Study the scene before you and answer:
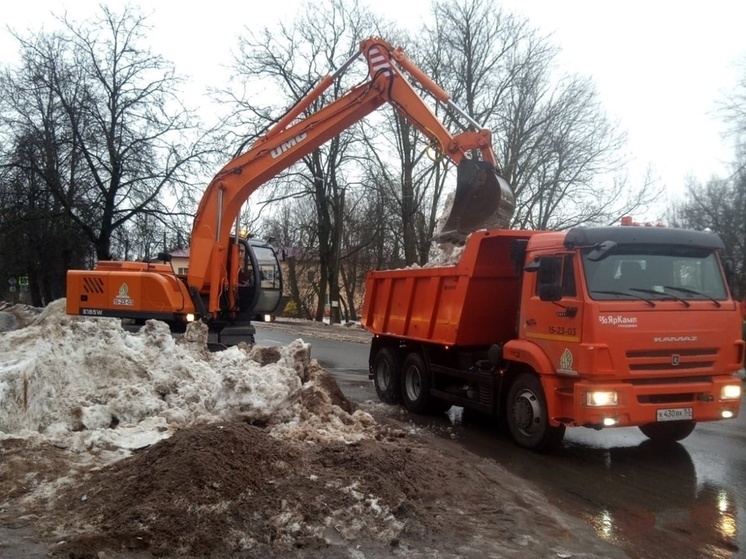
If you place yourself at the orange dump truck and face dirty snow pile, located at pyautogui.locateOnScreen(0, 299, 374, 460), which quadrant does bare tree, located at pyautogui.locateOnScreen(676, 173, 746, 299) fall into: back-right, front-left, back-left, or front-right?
back-right

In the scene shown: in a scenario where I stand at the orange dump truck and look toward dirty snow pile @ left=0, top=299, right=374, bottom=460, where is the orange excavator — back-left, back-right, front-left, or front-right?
front-right

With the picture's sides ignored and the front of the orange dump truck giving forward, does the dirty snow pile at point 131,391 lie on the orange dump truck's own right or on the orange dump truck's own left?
on the orange dump truck's own right

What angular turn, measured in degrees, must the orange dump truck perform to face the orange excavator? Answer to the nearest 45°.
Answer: approximately 180°

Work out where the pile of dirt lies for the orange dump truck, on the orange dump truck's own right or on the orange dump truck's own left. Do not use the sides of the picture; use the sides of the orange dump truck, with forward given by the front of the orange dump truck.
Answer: on the orange dump truck's own right

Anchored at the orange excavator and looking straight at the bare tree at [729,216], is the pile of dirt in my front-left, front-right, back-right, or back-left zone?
back-right

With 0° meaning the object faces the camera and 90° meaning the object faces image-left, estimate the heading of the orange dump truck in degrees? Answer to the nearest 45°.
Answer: approximately 315°

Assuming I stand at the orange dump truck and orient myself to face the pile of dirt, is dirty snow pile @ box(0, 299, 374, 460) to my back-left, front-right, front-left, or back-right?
front-right

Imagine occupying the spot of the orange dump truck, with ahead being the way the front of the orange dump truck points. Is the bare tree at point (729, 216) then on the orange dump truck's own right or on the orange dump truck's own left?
on the orange dump truck's own left
